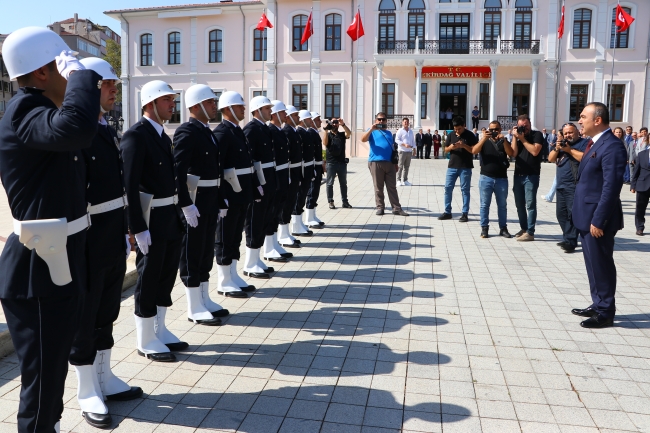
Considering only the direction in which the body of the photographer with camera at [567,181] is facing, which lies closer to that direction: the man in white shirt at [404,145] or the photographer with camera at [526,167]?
the photographer with camera

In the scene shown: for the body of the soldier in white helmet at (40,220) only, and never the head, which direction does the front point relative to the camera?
to the viewer's right

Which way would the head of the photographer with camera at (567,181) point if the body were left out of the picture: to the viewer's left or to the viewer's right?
to the viewer's left

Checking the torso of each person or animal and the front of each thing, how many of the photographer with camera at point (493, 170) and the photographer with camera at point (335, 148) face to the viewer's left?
0

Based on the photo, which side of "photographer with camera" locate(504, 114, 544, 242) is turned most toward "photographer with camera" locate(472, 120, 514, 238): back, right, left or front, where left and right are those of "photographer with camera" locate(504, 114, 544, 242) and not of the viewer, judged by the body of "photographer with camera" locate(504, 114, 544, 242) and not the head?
right

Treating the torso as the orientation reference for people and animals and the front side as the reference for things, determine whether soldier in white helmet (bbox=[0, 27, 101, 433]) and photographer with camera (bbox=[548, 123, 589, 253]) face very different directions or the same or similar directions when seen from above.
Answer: very different directions

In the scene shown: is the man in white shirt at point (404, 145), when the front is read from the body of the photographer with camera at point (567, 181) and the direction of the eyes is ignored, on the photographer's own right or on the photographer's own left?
on the photographer's own right

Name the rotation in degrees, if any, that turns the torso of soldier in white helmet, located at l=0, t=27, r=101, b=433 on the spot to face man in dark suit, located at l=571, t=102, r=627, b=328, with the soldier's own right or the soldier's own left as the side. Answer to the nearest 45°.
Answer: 0° — they already face them

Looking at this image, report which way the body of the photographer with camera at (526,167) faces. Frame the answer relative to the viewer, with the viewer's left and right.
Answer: facing the viewer and to the left of the viewer

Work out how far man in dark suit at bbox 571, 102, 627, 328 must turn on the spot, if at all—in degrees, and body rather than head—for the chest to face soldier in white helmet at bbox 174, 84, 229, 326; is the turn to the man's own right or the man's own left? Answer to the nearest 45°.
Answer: approximately 45° to the man's own left

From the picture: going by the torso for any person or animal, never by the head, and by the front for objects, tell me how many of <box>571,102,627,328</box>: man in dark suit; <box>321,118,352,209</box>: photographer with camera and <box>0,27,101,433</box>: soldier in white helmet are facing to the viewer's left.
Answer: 1

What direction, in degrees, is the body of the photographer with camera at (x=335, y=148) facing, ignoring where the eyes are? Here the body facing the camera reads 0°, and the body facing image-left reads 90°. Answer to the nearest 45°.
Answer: approximately 0°

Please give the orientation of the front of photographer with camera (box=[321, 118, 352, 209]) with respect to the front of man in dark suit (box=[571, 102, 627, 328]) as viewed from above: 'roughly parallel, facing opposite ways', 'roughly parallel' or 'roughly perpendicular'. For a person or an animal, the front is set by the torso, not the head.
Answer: roughly perpendicular

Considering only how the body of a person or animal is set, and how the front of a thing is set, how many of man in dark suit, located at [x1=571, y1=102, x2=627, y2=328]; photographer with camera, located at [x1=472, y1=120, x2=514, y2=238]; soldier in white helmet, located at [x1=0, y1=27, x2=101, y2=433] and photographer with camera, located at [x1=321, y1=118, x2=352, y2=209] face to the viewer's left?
1

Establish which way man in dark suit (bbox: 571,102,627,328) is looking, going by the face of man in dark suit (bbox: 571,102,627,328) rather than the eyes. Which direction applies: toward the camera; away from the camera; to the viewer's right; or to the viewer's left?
to the viewer's left

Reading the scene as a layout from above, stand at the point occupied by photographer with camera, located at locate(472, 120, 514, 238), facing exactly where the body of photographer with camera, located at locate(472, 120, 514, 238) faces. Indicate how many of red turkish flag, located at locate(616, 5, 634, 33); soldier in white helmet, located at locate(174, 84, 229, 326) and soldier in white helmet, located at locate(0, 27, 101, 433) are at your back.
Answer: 1
